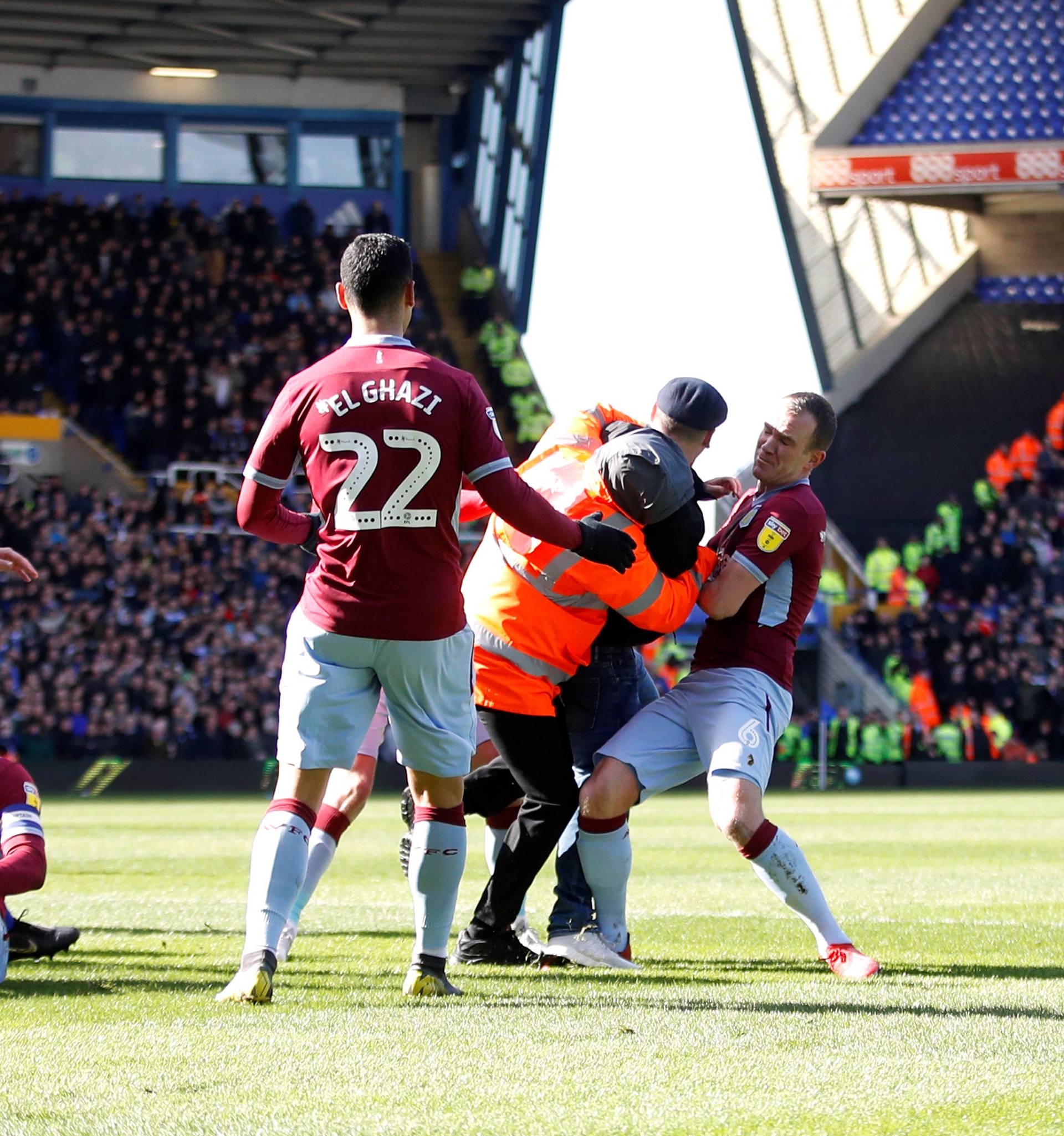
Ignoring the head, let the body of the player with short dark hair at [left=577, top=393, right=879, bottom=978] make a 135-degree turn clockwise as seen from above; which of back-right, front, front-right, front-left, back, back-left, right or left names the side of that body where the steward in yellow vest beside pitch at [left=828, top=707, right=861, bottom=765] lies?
front

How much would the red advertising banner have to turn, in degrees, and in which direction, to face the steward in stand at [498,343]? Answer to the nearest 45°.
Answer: approximately 135° to its right

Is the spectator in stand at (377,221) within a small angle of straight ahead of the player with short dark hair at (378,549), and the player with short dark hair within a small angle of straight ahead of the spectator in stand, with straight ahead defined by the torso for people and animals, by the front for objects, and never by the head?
yes

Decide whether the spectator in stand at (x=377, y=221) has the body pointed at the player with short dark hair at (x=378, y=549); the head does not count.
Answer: yes

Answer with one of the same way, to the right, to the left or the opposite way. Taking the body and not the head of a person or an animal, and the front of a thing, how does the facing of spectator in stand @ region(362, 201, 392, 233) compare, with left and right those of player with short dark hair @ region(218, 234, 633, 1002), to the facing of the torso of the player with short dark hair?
the opposite way

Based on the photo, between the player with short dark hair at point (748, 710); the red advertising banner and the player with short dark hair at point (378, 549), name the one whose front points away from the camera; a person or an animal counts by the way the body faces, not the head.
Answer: the player with short dark hair at point (378, 549)

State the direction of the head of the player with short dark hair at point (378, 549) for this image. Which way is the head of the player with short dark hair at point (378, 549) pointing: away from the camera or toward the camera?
away from the camera

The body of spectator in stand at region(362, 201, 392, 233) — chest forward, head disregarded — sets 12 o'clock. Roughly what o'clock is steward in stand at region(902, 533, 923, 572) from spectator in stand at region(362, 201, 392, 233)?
steward in stand at region(902, 533, 923, 572) is roughly at 10 o'clock from spectator in stand at region(362, 201, 392, 233).

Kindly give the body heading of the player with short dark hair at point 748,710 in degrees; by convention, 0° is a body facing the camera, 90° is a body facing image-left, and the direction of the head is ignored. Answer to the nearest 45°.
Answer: approximately 45°

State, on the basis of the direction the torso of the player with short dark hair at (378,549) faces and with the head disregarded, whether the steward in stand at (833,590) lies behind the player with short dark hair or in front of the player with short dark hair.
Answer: in front
